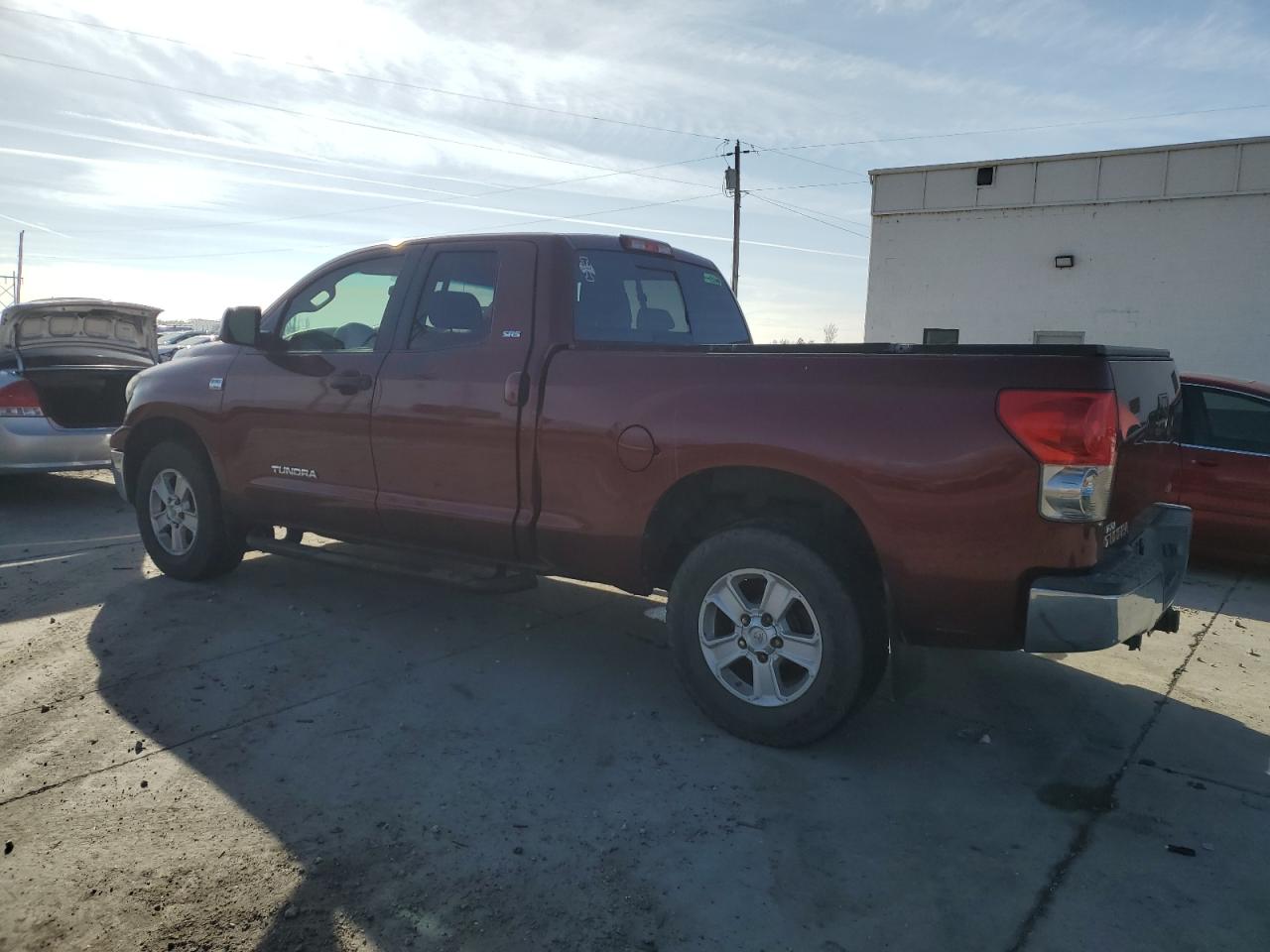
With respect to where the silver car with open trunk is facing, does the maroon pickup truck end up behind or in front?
behind

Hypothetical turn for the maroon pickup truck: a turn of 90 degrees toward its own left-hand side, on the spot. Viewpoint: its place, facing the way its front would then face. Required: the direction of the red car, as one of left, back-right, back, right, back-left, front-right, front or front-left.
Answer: back

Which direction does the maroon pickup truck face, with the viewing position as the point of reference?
facing away from the viewer and to the left of the viewer

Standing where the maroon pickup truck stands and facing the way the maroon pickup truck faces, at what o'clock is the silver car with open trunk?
The silver car with open trunk is roughly at 12 o'clock from the maroon pickup truck.

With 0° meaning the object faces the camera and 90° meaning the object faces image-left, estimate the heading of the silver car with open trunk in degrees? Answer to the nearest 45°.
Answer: approximately 180°

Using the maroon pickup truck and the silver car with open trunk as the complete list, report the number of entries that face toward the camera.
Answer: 0

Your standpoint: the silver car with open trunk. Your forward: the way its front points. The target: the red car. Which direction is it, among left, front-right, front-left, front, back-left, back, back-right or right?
back-right
